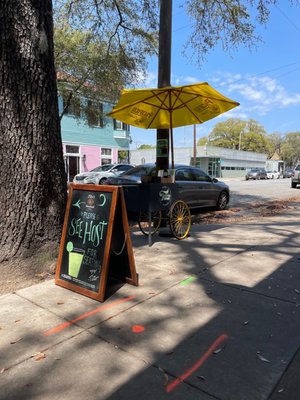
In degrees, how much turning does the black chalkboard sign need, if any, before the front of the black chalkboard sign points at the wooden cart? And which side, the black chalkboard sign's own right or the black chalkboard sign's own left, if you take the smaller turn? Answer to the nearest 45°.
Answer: approximately 180°

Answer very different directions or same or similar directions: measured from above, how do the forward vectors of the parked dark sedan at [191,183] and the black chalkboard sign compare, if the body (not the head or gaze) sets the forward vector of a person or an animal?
very different directions

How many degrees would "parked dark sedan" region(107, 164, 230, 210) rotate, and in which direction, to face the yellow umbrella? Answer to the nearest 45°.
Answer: approximately 135° to its right

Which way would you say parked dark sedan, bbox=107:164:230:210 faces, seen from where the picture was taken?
facing away from the viewer and to the right of the viewer

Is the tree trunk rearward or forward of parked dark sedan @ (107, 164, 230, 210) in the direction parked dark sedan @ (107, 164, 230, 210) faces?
rearward

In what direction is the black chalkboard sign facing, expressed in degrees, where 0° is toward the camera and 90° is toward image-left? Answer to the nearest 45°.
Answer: approximately 45°

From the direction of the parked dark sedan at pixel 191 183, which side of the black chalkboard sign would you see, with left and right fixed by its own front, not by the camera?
back

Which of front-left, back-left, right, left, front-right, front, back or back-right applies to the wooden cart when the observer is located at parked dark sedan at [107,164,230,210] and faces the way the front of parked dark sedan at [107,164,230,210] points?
back-right
